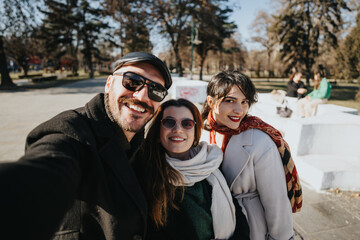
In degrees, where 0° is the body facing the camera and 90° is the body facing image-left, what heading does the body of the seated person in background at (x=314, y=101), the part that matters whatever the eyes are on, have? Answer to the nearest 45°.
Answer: approximately 90°

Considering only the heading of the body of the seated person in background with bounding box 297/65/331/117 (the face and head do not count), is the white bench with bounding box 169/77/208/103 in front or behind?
in front
